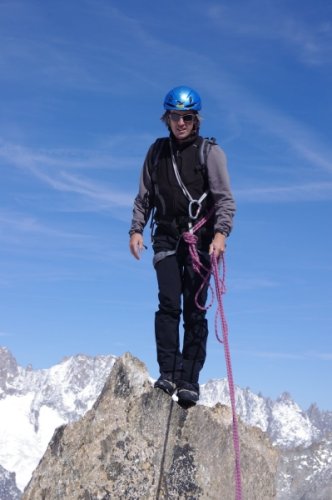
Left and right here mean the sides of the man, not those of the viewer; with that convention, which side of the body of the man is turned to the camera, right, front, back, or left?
front

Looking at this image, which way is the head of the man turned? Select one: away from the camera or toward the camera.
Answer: toward the camera
